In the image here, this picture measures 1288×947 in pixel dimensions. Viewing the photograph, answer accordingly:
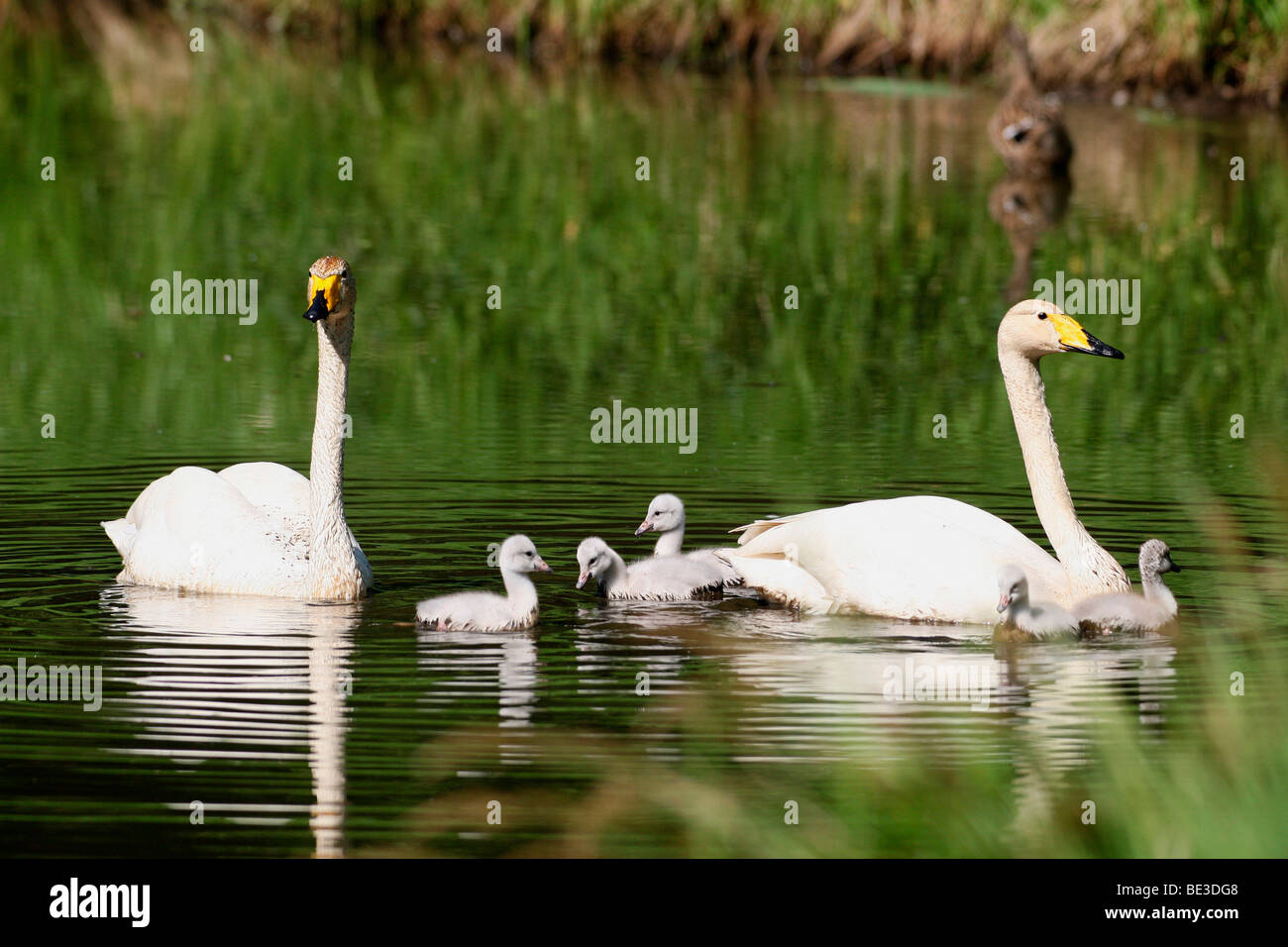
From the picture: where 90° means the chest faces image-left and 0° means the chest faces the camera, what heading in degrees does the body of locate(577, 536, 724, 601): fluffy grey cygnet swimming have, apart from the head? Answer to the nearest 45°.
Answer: approximately 90°

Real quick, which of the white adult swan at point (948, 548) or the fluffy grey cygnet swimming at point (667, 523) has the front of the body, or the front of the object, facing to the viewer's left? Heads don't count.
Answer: the fluffy grey cygnet swimming

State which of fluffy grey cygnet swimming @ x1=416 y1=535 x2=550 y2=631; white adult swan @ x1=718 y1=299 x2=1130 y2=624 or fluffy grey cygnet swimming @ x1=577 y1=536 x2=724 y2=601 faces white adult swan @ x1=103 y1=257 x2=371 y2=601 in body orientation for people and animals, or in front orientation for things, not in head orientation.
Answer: fluffy grey cygnet swimming @ x1=577 y1=536 x2=724 y2=601

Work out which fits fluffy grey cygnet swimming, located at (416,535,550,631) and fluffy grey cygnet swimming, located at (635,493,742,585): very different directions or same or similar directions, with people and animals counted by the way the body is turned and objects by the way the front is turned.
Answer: very different directions

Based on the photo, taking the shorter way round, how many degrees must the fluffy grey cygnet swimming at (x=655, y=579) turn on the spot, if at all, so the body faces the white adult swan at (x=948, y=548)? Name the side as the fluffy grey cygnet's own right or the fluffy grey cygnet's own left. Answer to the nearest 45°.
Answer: approximately 180°

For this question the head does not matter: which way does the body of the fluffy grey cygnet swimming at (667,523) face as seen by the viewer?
to the viewer's left

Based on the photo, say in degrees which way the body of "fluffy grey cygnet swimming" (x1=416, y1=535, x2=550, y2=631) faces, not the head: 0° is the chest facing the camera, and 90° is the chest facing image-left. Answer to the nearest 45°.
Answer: approximately 270°

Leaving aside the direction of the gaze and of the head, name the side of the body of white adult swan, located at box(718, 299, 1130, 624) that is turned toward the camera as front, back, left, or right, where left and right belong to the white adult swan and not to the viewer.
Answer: right

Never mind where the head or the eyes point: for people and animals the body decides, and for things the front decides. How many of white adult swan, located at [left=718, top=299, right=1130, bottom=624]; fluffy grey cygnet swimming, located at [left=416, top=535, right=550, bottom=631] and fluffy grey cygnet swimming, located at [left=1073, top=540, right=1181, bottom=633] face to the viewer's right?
3

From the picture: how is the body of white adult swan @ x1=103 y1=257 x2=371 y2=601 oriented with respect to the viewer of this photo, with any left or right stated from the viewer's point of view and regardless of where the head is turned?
facing the viewer and to the right of the viewer

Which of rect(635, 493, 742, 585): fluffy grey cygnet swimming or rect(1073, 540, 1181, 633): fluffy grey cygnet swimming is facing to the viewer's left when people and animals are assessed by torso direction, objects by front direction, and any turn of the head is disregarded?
rect(635, 493, 742, 585): fluffy grey cygnet swimming

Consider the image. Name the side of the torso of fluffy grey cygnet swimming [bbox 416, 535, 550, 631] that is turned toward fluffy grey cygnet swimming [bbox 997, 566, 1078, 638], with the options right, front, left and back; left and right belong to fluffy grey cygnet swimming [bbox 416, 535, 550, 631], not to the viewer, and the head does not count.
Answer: front

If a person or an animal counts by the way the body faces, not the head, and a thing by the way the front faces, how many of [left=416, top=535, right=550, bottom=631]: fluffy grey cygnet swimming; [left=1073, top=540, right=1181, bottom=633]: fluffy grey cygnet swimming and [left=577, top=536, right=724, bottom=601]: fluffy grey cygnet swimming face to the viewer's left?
1

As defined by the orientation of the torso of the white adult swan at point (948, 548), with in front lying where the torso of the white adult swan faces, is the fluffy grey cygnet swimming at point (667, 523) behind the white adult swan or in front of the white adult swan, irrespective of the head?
behind

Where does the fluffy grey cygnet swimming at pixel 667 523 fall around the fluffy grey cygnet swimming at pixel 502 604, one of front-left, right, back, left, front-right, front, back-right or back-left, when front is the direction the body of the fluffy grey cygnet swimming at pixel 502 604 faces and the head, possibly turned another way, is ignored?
front-left

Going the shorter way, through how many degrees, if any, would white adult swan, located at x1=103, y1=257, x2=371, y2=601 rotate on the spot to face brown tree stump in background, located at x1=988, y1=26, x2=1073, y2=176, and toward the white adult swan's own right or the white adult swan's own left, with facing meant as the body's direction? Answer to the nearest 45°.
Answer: approximately 90° to the white adult swan's own left
